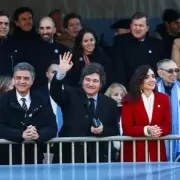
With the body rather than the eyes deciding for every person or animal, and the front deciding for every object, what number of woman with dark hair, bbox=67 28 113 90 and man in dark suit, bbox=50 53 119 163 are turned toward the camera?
2

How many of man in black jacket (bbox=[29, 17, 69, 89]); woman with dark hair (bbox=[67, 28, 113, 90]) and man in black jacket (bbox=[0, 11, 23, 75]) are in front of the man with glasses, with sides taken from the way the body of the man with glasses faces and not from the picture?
0

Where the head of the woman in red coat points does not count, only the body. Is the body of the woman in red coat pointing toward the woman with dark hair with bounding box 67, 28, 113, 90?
no

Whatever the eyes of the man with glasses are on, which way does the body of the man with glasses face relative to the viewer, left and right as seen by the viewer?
facing the viewer and to the right of the viewer

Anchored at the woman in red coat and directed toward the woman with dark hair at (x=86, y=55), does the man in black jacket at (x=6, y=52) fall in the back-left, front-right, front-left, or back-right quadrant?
front-left

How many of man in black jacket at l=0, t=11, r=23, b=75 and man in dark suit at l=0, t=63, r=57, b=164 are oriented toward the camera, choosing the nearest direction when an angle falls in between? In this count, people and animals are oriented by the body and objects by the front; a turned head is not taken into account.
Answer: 2

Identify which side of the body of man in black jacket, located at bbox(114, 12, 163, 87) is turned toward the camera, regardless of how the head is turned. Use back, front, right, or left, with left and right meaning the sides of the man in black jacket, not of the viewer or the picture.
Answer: front

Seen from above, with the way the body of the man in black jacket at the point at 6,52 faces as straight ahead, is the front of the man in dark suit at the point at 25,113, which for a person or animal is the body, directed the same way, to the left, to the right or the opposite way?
the same way

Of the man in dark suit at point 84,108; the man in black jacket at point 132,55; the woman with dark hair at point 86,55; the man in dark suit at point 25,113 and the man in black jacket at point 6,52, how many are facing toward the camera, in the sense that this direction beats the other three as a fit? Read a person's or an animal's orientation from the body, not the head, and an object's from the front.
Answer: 5

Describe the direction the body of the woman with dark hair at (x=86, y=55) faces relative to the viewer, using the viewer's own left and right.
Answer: facing the viewer

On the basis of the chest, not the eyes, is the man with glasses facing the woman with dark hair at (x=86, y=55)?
no

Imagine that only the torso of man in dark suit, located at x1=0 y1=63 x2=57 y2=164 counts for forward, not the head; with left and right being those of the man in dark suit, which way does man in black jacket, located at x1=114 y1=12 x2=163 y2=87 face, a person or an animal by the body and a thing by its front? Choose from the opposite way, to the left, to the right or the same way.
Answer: the same way

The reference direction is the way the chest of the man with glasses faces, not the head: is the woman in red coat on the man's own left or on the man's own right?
on the man's own right

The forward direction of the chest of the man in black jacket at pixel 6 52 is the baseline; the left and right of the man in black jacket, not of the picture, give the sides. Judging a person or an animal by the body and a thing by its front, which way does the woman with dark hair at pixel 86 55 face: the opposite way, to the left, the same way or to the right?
the same way

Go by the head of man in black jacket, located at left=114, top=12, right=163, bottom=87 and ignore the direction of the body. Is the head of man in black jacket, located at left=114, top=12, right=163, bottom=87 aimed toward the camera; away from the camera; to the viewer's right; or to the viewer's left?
toward the camera

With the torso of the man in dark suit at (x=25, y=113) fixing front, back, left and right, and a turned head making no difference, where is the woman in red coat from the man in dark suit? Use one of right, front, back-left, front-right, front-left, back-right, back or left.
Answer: left

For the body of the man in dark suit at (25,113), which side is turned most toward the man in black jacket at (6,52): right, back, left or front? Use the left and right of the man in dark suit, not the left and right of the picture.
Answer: back
